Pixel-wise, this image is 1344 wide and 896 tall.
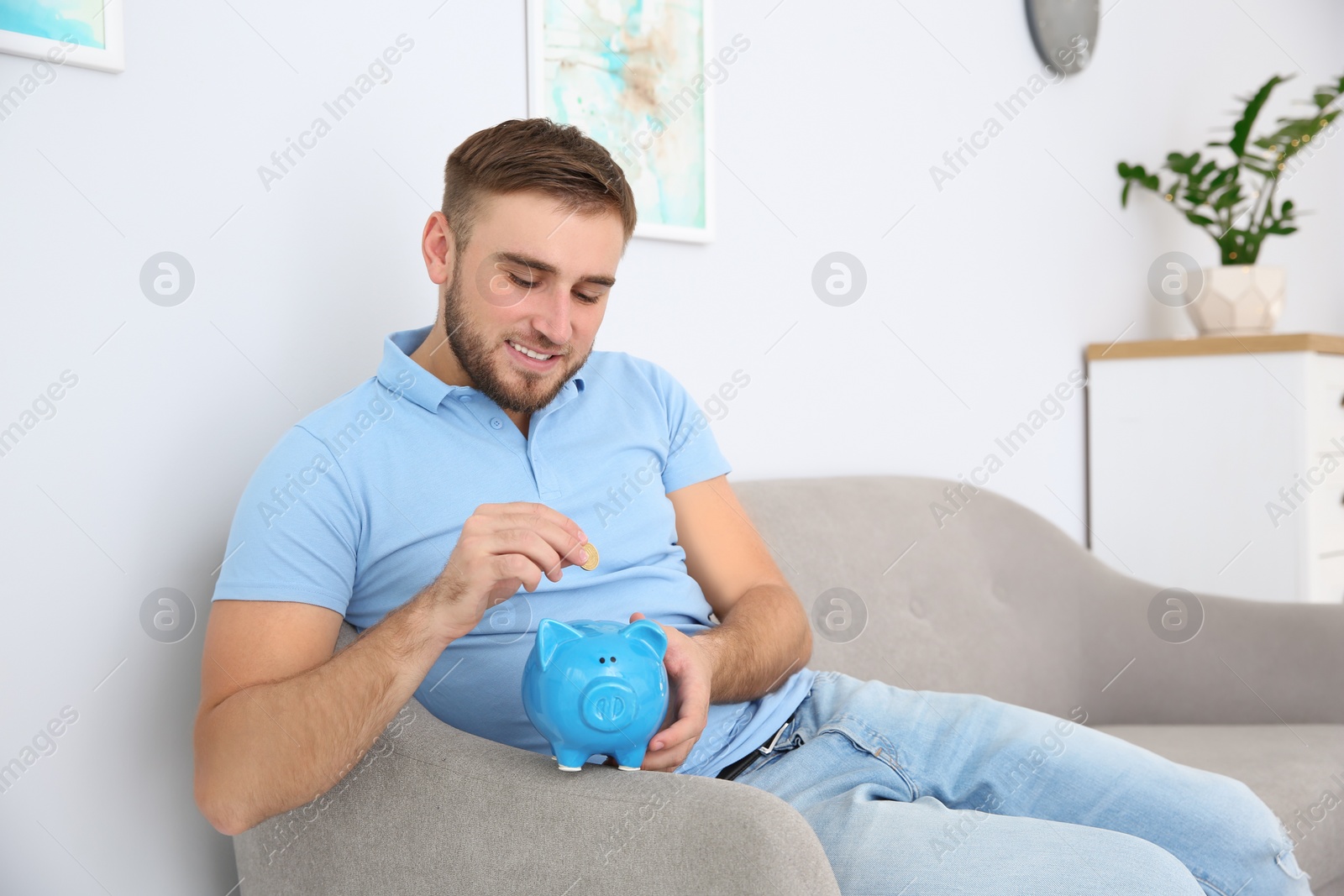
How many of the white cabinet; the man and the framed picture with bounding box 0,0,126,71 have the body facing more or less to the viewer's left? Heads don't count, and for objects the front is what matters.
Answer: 0

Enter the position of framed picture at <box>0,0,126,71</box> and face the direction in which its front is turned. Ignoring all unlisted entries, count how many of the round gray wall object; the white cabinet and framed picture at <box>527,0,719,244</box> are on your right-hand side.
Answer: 0

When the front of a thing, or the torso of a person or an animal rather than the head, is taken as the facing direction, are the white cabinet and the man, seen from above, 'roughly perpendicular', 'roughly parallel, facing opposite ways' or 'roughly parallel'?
roughly parallel

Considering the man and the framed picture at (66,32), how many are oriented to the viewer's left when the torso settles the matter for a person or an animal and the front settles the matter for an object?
0

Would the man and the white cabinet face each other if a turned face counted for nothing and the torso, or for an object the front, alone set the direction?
no

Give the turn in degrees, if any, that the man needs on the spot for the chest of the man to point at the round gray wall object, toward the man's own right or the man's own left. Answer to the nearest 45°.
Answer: approximately 90° to the man's own left

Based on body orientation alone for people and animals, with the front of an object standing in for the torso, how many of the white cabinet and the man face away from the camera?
0

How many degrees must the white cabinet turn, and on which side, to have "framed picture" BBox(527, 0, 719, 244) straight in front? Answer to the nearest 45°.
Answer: approximately 90° to its right

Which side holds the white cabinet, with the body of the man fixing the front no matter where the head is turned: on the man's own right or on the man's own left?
on the man's own left

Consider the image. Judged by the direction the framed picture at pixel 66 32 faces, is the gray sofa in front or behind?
in front

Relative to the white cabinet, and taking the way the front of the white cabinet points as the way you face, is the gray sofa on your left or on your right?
on your right

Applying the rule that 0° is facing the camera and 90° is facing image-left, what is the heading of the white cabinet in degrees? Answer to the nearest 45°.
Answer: approximately 315°

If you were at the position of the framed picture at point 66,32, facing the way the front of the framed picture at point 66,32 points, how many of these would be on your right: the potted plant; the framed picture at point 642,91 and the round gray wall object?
0

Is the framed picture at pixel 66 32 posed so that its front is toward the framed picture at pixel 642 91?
no

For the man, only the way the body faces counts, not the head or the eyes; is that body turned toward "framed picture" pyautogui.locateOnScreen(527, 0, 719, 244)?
no

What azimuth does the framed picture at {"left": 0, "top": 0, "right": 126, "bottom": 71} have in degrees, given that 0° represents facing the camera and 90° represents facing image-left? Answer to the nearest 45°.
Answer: approximately 315°

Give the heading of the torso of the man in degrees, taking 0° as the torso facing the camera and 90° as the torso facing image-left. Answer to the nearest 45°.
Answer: approximately 315°
